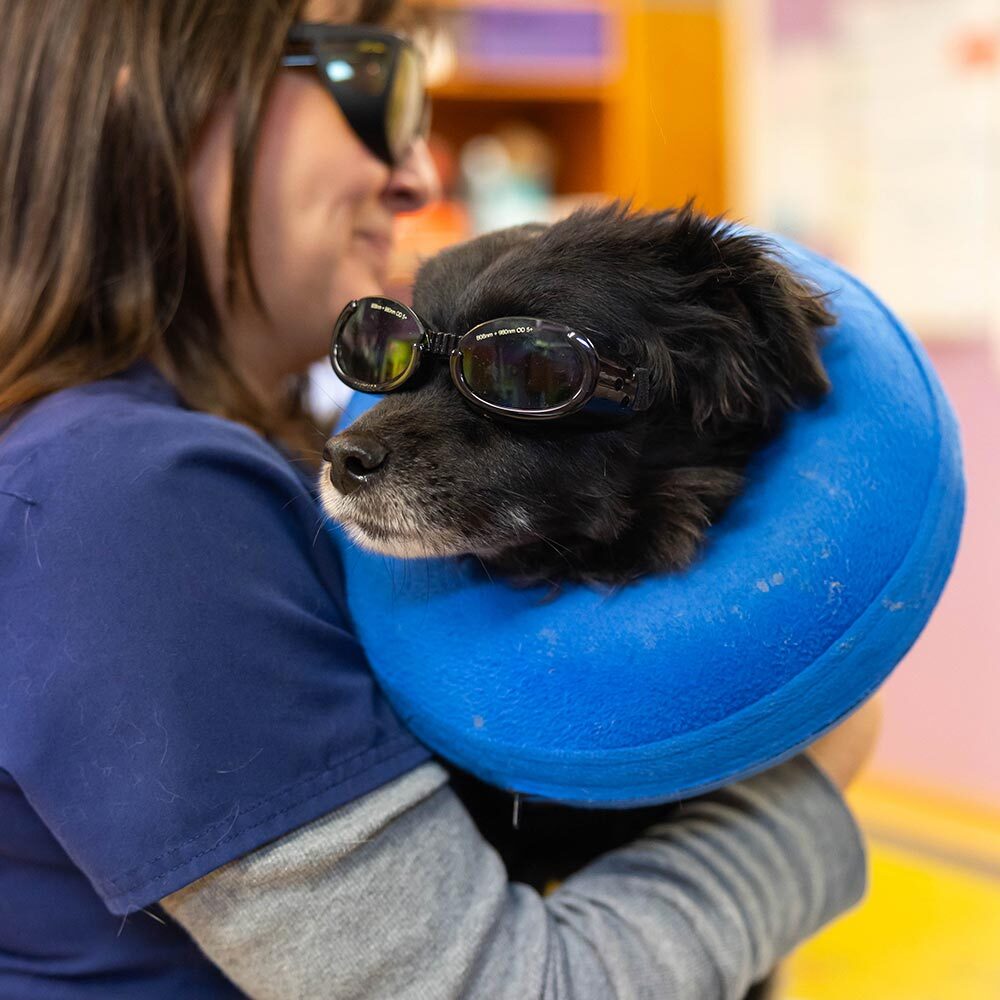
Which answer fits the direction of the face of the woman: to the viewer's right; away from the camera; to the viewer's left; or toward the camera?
to the viewer's right

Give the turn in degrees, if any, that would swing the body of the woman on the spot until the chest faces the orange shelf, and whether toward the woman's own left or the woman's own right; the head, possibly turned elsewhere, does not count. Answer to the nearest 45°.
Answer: approximately 90° to the woman's own left

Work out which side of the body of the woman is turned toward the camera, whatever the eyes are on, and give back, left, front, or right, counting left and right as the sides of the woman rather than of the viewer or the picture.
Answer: right
